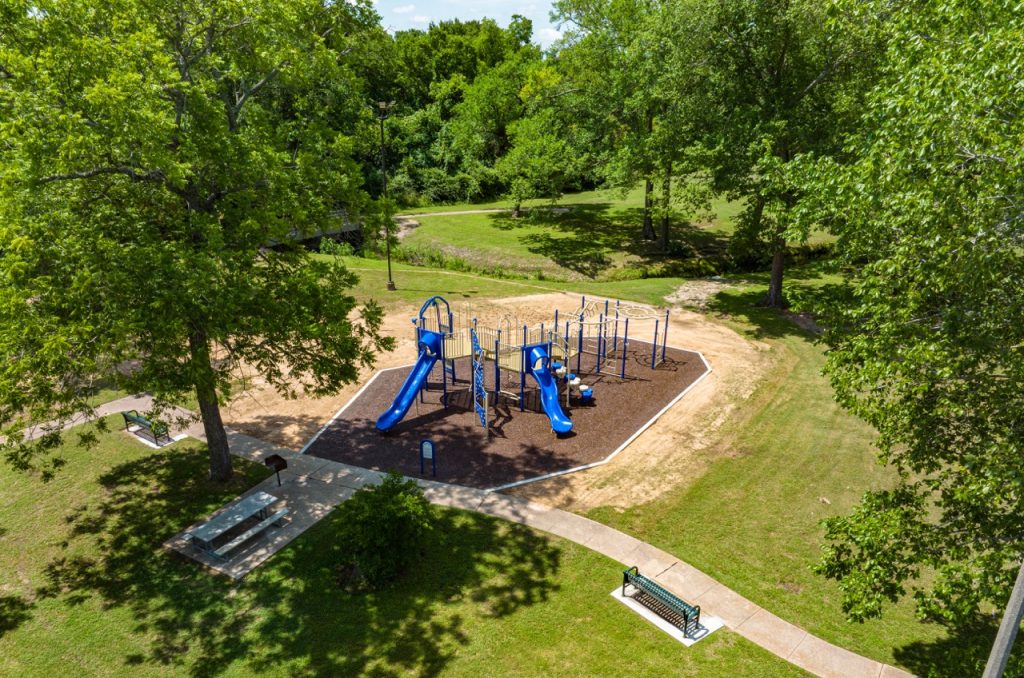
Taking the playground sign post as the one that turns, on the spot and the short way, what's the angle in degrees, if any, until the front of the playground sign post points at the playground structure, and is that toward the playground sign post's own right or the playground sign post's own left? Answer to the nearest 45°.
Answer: approximately 135° to the playground sign post's own left

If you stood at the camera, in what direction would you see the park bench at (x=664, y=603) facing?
facing away from the viewer and to the right of the viewer

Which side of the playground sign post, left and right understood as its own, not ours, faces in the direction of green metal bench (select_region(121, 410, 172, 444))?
right

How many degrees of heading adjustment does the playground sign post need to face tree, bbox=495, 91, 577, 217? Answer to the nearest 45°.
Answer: approximately 180°

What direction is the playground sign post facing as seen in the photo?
toward the camera

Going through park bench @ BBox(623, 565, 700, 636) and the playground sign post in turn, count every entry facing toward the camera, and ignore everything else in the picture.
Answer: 1
